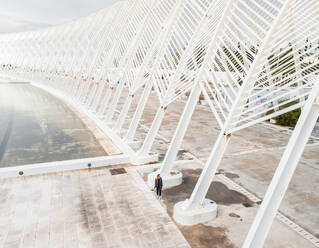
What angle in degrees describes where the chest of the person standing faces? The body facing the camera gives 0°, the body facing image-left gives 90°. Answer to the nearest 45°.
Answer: approximately 0°

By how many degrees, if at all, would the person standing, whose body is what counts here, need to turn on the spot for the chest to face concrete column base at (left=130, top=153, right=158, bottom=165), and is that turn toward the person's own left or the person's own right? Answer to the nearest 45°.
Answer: approximately 180°
